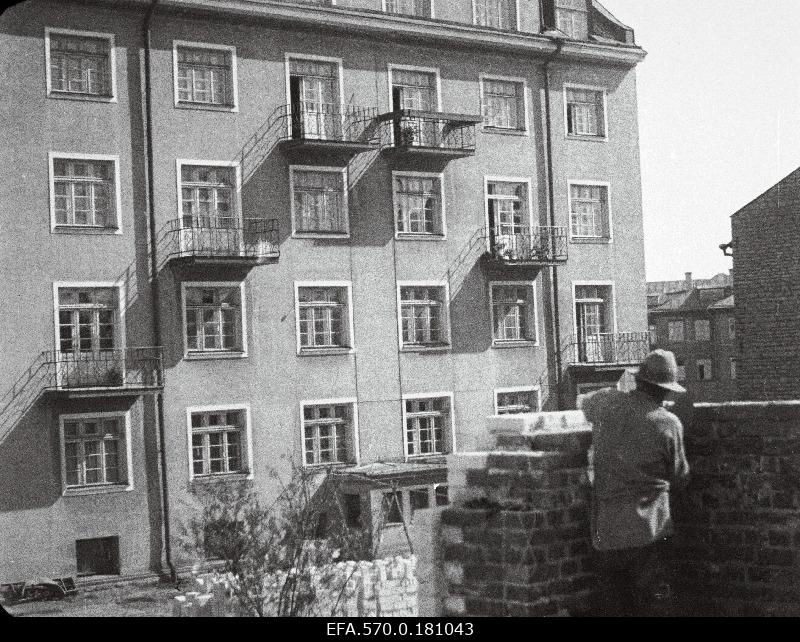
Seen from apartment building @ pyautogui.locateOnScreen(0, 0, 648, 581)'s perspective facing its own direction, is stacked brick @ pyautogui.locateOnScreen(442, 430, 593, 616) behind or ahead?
ahead

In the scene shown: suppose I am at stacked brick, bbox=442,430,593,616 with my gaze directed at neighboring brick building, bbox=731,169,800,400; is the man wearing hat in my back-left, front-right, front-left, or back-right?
front-right

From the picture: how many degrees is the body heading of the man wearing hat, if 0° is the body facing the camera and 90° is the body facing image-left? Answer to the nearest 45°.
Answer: approximately 225°

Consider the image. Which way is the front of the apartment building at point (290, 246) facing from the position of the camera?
facing the viewer and to the right of the viewer

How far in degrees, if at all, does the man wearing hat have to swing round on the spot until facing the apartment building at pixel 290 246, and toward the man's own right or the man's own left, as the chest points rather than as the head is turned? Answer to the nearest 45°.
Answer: approximately 45° to the man's own left

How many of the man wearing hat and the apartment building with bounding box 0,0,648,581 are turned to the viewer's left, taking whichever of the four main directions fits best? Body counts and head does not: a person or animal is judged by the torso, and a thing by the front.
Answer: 0

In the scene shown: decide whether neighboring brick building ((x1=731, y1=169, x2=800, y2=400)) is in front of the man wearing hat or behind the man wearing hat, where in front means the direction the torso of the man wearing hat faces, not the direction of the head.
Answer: in front

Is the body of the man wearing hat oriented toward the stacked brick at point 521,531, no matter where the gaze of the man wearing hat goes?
no
